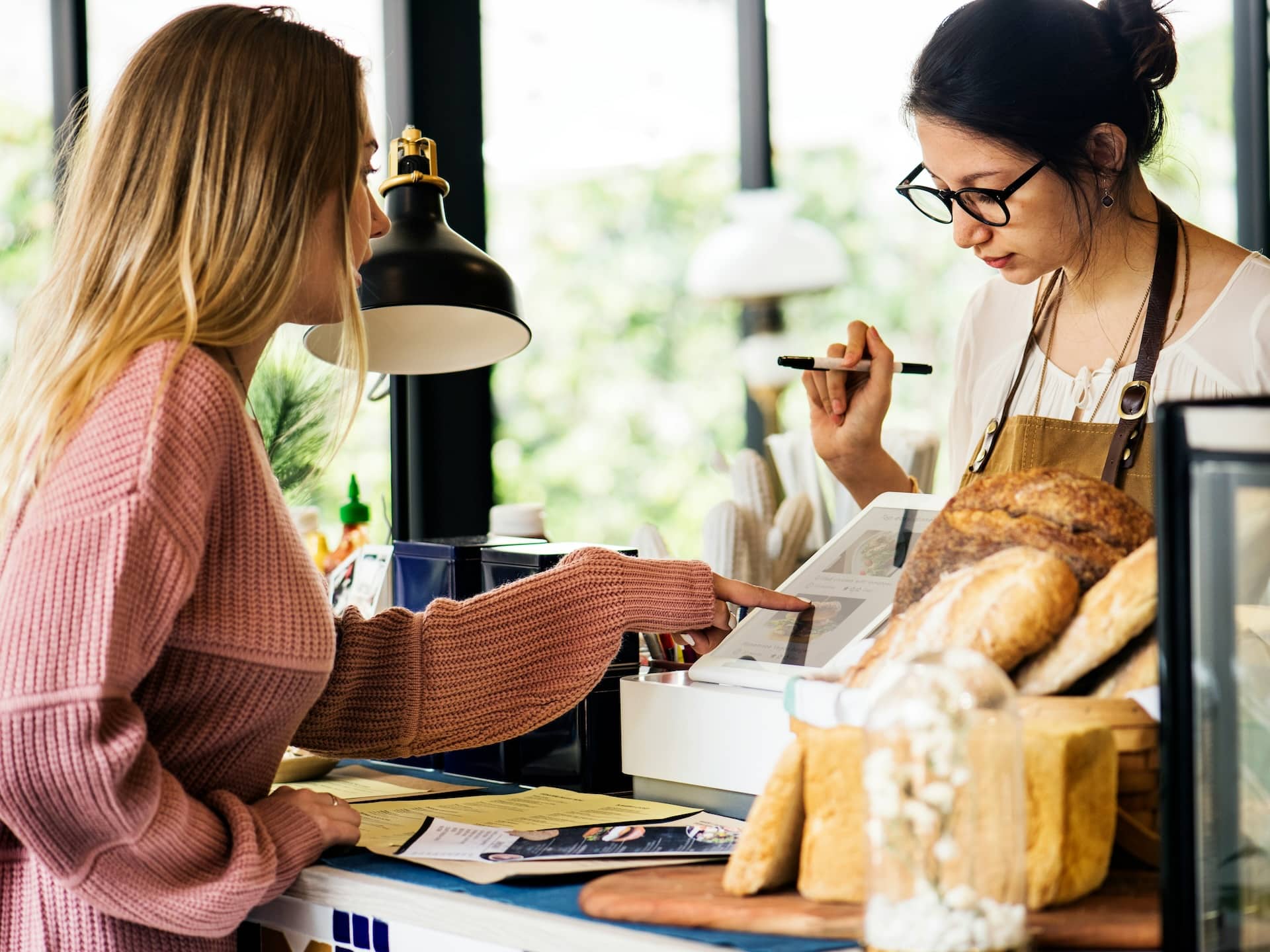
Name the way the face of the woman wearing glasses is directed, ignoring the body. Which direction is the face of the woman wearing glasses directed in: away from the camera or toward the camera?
toward the camera

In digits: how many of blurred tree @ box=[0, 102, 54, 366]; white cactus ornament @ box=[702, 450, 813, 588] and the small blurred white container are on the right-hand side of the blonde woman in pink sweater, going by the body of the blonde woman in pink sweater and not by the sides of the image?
0

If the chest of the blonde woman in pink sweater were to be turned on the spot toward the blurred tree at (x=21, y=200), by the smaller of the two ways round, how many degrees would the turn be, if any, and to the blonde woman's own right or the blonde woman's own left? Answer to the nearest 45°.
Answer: approximately 90° to the blonde woman's own left

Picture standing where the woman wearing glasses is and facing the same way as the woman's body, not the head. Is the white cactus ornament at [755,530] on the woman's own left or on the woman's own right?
on the woman's own right

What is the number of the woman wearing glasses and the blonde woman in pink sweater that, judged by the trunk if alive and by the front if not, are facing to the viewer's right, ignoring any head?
1

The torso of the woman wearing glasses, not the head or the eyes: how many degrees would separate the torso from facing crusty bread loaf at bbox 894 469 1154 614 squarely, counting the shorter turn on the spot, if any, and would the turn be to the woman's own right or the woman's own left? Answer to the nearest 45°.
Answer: approximately 45° to the woman's own left

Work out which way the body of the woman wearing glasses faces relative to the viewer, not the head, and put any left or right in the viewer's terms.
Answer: facing the viewer and to the left of the viewer

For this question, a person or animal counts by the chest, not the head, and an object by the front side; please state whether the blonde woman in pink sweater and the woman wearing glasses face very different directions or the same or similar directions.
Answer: very different directions

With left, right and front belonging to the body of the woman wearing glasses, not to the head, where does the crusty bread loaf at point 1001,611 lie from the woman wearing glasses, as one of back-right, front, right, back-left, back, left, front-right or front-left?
front-left

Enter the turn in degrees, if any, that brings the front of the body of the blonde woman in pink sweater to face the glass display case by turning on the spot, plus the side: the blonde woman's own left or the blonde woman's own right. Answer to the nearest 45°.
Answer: approximately 45° to the blonde woman's own right

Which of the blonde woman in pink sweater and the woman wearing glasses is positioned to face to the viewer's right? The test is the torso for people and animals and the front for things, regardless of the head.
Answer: the blonde woman in pink sweater

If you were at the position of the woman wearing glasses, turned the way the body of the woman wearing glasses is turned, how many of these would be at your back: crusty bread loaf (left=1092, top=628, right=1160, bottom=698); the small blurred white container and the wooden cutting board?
0

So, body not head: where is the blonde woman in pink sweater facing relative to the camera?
to the viewer's right
